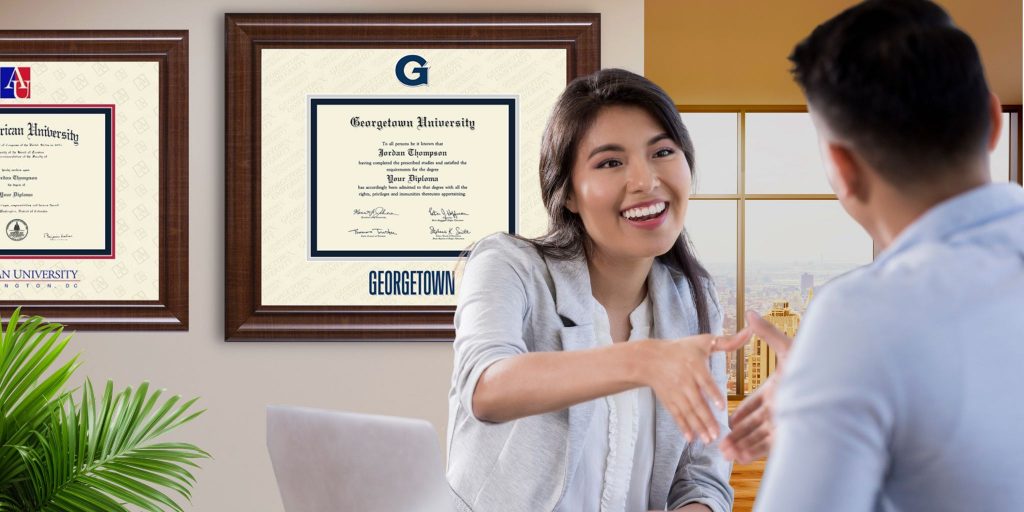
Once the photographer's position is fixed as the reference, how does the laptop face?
facing away from the viewer and to the right of the viewer

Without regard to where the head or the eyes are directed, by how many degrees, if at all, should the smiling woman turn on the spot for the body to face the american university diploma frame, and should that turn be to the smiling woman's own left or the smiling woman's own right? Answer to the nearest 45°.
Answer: approximately 180°

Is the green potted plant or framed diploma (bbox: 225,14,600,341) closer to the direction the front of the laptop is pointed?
the framed diploma

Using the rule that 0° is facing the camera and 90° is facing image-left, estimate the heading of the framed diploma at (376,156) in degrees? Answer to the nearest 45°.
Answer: approximately 0°

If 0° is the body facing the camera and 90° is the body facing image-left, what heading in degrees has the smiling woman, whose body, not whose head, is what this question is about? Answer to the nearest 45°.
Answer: approximately 315°

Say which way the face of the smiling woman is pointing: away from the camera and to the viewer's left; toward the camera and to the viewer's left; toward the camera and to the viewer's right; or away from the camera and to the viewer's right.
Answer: toward the camera and to the viewer's right

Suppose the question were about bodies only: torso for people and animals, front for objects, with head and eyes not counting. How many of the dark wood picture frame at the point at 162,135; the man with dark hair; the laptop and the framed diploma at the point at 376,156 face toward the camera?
2

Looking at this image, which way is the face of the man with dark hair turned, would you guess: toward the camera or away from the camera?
away from the camera
